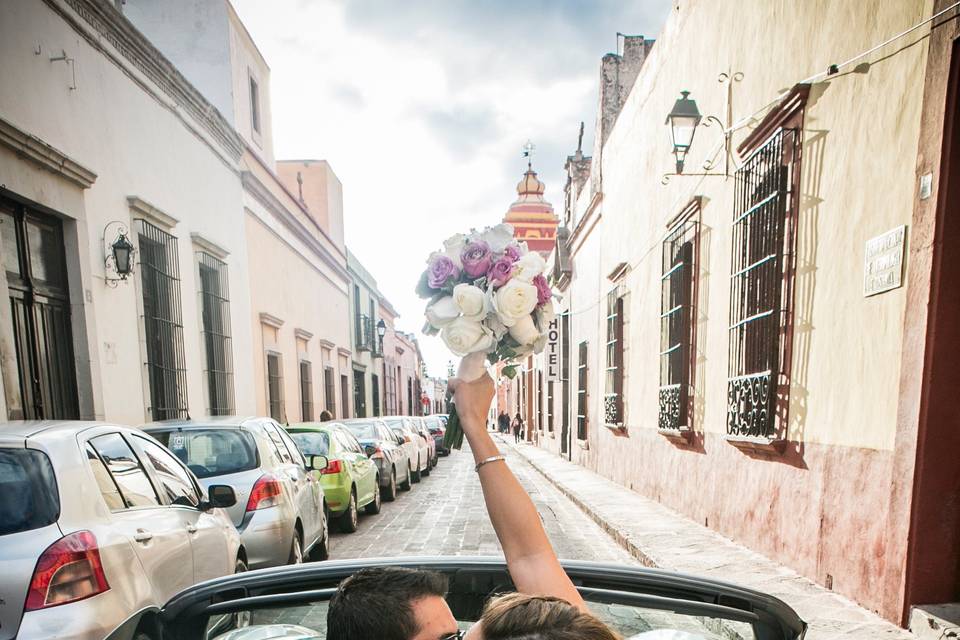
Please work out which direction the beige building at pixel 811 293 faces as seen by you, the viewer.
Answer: facing the viewer and to the left of the viewer

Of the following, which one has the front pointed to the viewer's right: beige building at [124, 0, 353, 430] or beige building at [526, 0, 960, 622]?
beige building at [124, 0, 353, 430]

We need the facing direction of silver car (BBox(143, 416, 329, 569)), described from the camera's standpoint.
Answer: facing away from the viewer and to the right of the viewer

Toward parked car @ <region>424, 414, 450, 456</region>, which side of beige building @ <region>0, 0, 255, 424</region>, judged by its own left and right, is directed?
left

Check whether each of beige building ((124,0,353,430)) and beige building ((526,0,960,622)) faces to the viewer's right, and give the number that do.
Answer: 1

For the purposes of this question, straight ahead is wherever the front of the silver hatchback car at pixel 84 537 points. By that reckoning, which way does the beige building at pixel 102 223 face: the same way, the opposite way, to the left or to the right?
to the right

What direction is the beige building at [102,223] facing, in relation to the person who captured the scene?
facing the viewer and to the right of the viewer

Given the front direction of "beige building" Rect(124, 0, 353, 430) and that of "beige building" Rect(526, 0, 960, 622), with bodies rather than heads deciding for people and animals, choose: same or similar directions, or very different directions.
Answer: very different directions

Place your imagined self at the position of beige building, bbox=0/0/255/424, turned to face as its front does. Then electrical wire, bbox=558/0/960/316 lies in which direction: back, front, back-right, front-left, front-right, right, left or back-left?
front

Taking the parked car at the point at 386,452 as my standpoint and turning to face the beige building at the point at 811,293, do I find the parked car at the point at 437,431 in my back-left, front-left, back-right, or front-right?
back-left

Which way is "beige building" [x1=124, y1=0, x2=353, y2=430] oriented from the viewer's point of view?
to the viewer's right

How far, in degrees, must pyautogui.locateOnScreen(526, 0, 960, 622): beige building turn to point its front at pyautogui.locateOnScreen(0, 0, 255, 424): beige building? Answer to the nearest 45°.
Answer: approximately 45° to its right

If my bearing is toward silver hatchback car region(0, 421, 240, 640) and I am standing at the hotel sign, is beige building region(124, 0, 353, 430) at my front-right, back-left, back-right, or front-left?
front-right

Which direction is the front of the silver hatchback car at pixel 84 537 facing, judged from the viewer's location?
facing away from the viewer and to the right of the viewer
